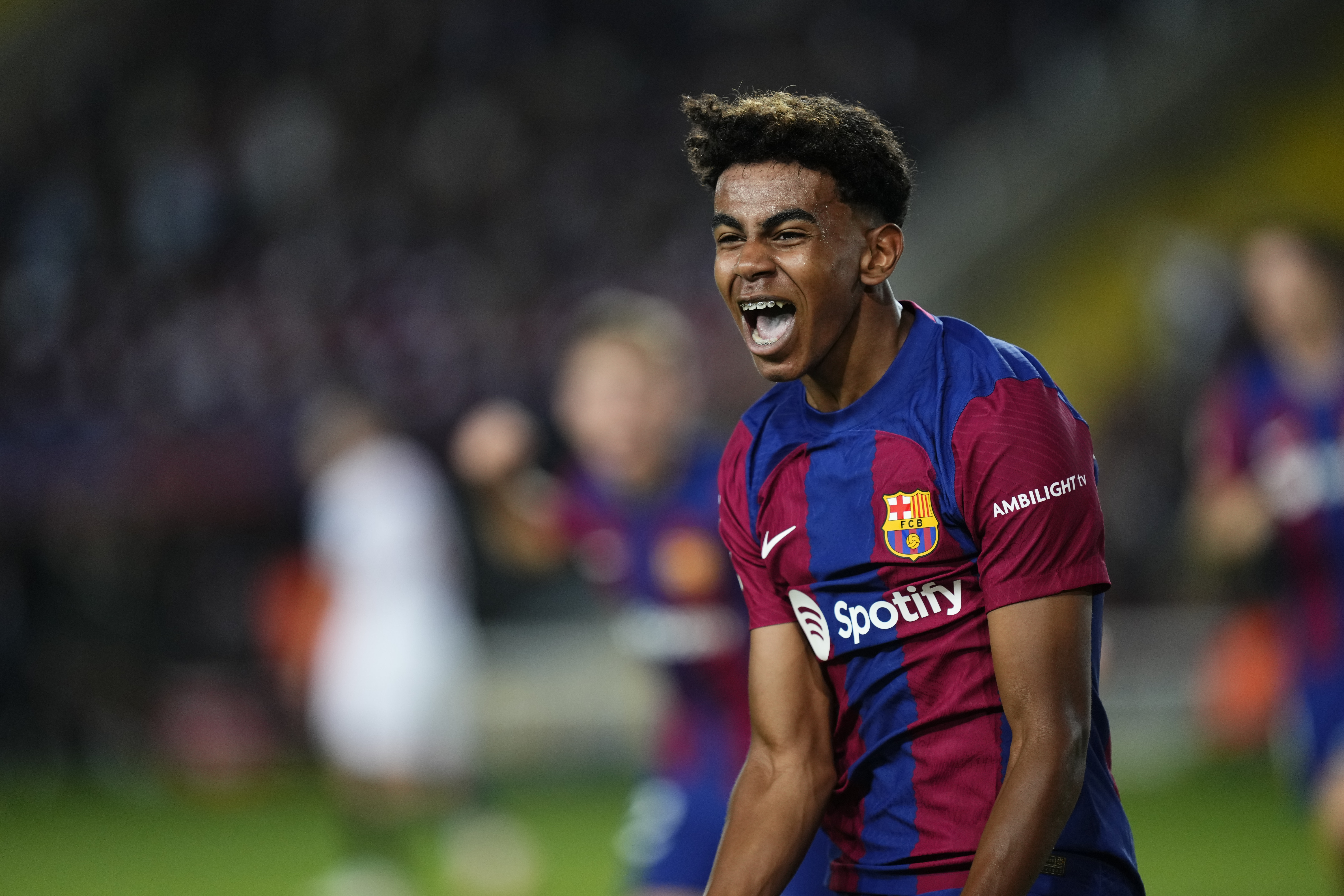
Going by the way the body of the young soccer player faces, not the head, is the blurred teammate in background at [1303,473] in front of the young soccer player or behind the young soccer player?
behind

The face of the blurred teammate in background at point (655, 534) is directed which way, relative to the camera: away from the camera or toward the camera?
toward the camera

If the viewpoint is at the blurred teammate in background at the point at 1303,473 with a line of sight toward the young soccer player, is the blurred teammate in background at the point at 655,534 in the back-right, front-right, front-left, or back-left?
front-right

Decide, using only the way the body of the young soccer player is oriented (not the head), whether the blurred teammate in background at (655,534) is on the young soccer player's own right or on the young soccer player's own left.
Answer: on the young soccer player's own right

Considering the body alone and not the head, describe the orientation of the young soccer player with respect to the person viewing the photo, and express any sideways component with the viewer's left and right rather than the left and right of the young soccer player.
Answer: facing the viewer and to the left of the viewer

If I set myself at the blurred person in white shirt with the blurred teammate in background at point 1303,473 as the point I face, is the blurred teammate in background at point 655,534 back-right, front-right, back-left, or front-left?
front-right

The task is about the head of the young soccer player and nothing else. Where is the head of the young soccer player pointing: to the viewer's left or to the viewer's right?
to the viewer's left

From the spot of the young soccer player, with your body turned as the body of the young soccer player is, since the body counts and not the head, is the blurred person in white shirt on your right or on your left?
on your right
